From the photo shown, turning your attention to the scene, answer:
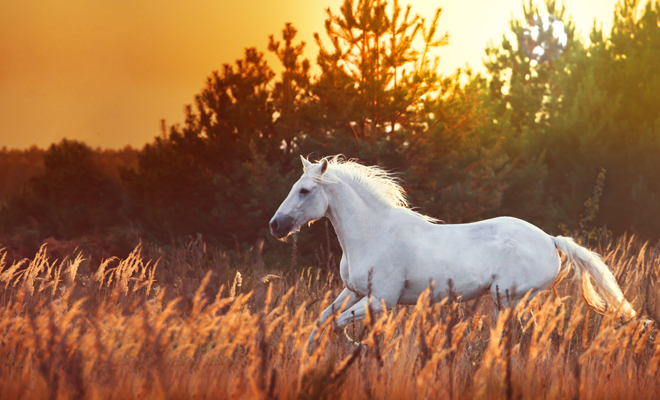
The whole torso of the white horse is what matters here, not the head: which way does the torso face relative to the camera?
to the viewer's left
